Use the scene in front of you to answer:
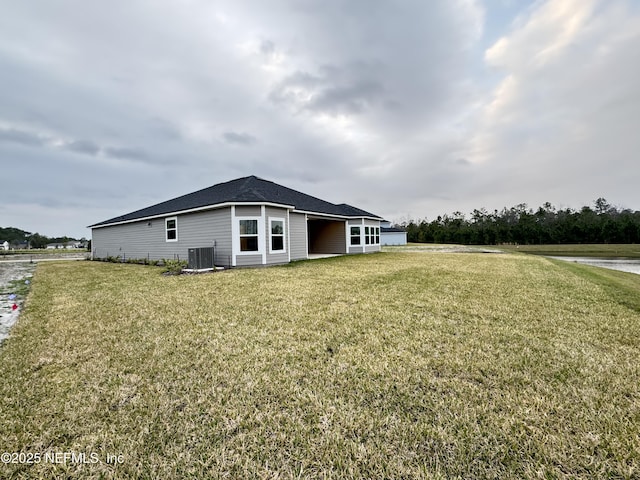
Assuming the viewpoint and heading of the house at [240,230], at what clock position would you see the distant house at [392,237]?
The distant house is roughly at 3 o'clock from the house.

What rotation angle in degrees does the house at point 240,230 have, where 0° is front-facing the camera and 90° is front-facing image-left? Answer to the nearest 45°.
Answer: approximately 135°
